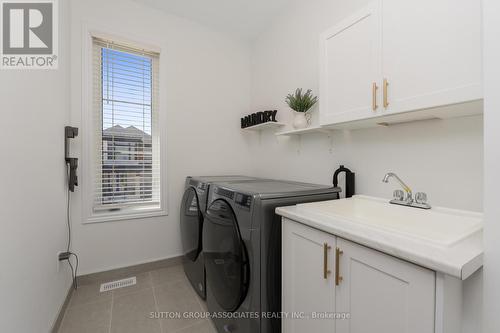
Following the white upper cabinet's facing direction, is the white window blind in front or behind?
in front

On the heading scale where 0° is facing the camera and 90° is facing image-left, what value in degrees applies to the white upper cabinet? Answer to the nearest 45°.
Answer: approximately 45°

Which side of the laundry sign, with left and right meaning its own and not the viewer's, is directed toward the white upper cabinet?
left

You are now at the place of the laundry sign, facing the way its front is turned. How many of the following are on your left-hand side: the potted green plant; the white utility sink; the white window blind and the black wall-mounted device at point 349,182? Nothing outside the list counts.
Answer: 3

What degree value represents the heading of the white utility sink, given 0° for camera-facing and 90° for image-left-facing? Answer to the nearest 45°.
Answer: approximately 45°

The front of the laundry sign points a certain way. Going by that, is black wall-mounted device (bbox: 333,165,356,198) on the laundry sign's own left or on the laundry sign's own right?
on the laundry sign's own left

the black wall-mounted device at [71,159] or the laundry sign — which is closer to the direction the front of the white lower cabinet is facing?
the black wall-mounted device

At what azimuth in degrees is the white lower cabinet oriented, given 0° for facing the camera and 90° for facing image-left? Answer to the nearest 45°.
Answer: approximately 45°

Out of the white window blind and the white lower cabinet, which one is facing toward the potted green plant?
the white window blind

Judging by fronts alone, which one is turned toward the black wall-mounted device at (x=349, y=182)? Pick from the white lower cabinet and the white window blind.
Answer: the white window blind

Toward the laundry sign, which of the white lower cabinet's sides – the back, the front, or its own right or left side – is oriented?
right
